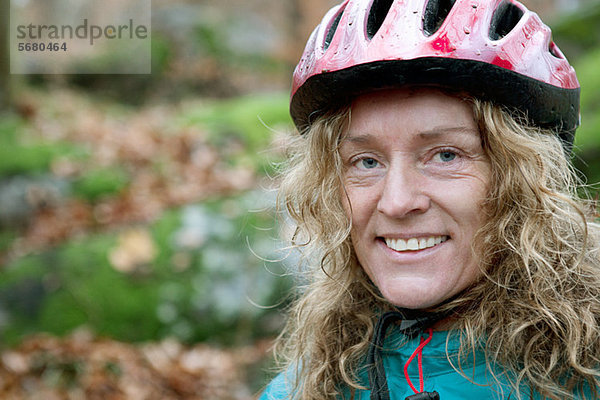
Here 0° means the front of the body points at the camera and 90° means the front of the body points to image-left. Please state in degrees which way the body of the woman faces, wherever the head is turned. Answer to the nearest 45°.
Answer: approximately 0°
